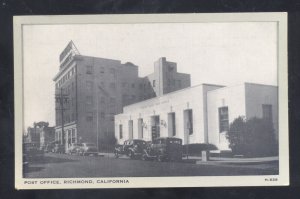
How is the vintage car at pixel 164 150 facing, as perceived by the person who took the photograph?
facing away from the viewer and to the left of the viewer

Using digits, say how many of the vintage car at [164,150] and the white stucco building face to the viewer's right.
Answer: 0
